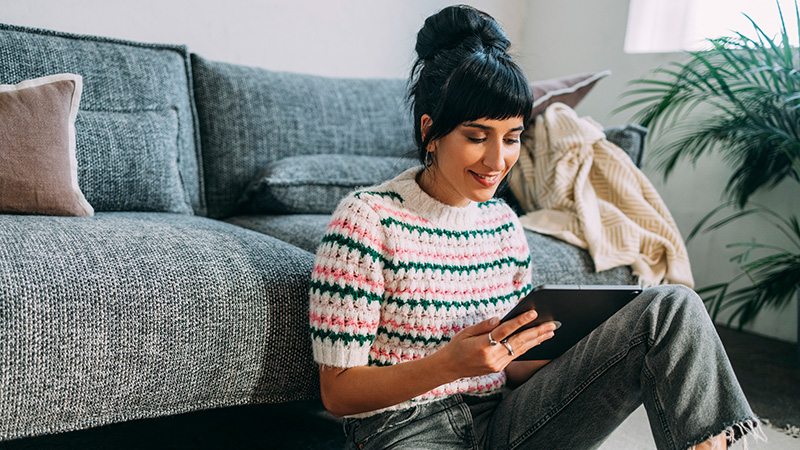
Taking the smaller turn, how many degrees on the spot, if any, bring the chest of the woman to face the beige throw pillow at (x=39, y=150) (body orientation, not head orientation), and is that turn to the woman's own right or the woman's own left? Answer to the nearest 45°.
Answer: approximately 135° to the woman's own right

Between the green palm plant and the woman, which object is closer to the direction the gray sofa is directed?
the woman

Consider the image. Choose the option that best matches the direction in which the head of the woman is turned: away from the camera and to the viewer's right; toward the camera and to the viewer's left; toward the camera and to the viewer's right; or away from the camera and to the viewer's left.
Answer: toward the camera and to the viewer's right

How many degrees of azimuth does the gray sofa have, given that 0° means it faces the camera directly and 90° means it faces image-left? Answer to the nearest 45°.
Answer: approximately 315°

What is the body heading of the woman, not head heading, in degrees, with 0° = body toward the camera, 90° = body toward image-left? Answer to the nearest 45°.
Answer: approximately 315°

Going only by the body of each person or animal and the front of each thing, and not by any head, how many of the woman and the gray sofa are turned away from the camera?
0
